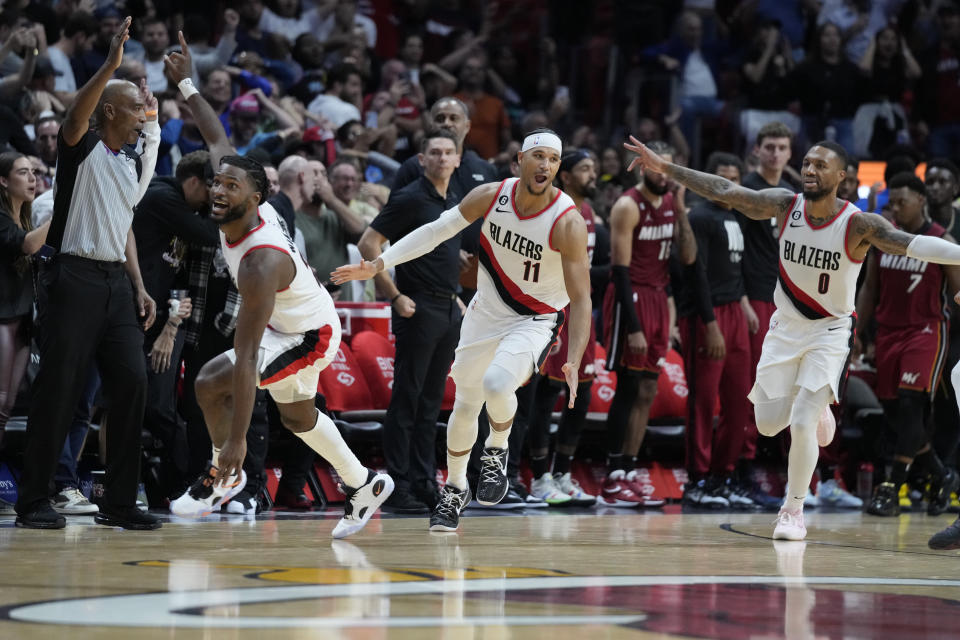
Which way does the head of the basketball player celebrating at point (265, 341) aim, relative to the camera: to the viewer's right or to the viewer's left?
to the viewer's left

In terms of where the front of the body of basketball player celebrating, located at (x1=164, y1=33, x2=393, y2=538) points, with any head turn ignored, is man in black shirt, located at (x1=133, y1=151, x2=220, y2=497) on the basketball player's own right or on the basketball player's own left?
on the basketball player's own right

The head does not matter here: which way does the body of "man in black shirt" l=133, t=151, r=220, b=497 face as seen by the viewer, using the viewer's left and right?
facing to the right of the viewer

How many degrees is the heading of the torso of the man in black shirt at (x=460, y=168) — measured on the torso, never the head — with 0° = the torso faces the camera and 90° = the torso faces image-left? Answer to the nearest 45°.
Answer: approximately 0°

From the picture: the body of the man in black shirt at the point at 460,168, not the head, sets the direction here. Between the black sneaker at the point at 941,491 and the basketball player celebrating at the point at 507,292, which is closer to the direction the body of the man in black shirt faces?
the basketball player celebrating

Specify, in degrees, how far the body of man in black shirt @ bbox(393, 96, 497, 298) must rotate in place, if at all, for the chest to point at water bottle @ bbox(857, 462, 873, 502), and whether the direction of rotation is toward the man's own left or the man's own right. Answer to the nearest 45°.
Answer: approximately 135° to the man's own left

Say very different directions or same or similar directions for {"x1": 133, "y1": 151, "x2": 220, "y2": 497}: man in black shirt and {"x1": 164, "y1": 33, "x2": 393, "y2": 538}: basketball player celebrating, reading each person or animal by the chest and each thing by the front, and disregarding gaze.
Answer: very different directions

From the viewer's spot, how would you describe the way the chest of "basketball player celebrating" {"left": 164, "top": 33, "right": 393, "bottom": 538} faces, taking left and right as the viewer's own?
facing to the left of the viewer

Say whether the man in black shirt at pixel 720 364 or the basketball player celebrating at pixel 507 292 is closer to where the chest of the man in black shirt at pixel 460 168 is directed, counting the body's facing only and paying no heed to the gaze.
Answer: the basketball player celebrating
